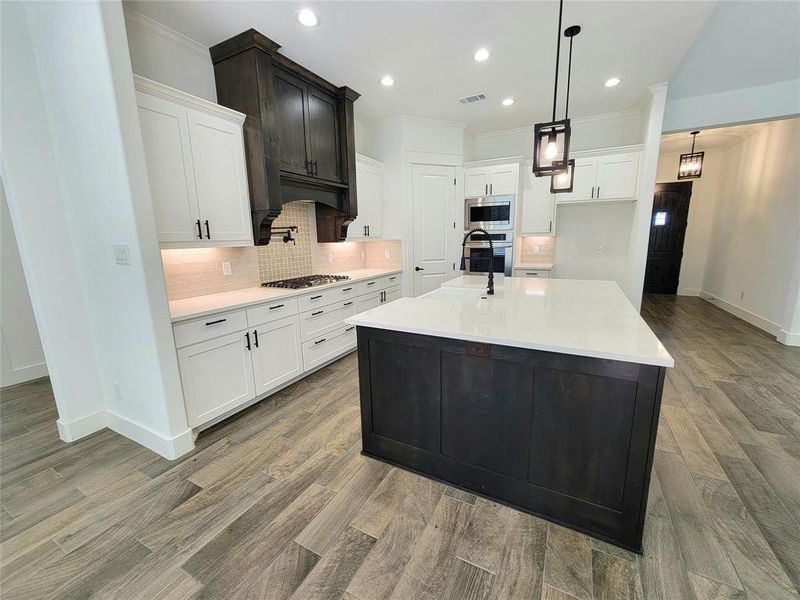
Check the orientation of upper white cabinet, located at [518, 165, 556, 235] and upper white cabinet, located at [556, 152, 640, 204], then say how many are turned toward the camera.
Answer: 2

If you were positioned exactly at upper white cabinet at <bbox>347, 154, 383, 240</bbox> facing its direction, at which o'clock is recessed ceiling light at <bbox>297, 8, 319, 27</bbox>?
The recessed ceiling light is roughly at 2 o'clock from the upper white cabinet.

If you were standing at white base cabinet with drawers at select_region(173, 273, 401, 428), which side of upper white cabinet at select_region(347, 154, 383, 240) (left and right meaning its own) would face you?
right

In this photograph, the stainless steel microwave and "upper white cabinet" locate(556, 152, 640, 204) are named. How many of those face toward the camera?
2

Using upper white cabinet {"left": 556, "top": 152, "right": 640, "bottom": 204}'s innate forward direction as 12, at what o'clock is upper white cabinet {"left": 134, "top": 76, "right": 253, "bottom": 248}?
upper white cabinet {"left": 134, "top": 76, "right": 253, "bottom": 248} is roughly at 1 o'clock from upper white cabinet {"left": 556, "top": 152, "right": 640, "bottom": 204}.

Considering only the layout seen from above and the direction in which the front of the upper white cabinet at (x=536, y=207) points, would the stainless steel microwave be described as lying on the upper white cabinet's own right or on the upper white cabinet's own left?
on the upper white cabinet's own right

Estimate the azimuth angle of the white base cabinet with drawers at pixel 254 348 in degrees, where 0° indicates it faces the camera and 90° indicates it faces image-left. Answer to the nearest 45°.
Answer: approximately 315°

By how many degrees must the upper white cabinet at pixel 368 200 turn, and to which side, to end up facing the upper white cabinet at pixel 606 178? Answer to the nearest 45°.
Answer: approximately 45° to its left
